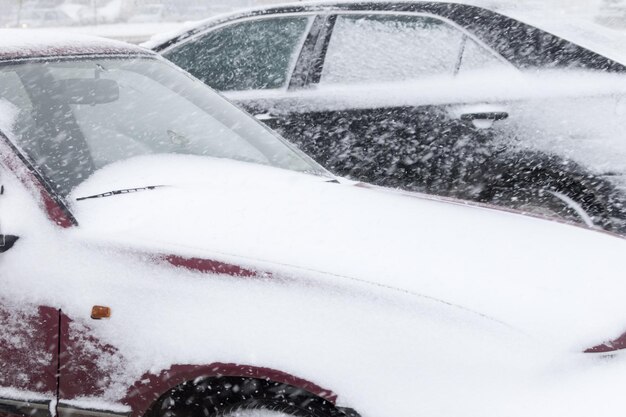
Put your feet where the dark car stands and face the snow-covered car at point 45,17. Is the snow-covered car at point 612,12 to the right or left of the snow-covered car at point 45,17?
right

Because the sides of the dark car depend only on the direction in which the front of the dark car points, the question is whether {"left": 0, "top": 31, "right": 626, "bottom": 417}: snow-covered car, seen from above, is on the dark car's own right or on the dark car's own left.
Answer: on the dark car's own left

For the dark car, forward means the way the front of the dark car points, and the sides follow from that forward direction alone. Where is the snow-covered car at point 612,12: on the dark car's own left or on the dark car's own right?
on the dark car's own right

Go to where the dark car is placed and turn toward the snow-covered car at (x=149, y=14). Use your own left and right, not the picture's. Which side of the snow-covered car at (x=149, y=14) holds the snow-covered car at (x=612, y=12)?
right

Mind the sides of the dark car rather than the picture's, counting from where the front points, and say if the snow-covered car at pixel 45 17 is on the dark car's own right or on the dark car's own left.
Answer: on the dark car's own right

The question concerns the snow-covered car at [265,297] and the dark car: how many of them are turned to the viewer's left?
1

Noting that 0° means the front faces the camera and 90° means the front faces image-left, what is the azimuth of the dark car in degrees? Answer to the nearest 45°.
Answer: approximately 90°
